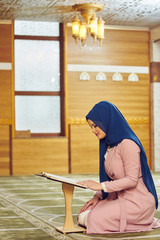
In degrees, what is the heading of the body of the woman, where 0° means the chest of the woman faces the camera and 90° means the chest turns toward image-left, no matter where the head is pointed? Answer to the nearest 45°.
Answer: approximately 90°

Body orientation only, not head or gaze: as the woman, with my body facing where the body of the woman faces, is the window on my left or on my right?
on my right

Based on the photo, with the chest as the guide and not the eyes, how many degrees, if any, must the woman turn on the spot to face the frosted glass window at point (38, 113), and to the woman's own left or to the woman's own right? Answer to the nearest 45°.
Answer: approximately 90° to the woman's own right

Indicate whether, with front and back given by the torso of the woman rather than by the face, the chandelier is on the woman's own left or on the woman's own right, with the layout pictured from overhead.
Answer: on the woman's own right

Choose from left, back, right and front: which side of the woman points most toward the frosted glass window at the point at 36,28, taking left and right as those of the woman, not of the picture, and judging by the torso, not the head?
right
